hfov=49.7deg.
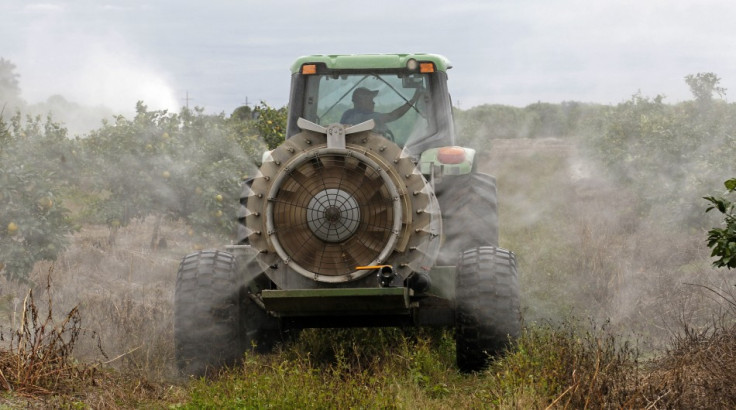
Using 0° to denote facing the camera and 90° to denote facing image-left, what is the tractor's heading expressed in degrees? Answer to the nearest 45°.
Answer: approximately 180°

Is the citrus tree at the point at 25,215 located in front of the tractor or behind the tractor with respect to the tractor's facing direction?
in front
